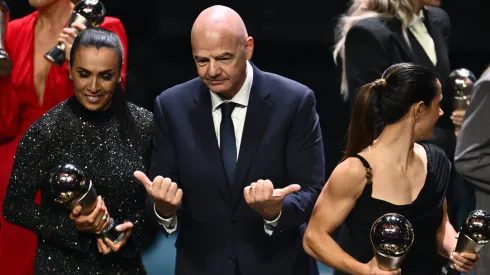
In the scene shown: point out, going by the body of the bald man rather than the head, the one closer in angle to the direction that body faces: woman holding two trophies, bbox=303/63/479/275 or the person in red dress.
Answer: the woman holding two trophies

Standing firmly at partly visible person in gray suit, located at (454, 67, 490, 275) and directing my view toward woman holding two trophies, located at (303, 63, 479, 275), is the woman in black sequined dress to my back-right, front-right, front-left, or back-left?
front-right

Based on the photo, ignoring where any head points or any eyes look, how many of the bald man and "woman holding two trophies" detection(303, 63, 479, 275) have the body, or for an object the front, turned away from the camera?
0

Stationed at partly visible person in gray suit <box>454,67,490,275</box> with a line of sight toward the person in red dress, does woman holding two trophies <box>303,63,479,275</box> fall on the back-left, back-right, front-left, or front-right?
front-left

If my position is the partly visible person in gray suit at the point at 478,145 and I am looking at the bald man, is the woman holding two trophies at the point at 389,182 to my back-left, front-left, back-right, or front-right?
front-left

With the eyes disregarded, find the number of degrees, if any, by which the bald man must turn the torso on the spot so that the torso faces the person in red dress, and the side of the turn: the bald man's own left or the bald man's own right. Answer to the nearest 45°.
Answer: approximately 135° to the bald man's own right

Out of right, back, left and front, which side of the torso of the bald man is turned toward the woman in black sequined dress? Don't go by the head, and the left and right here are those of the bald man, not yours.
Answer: right

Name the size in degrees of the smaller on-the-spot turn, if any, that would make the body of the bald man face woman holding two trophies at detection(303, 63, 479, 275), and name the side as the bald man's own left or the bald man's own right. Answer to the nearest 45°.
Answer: approximately 90° to the bald man's own left

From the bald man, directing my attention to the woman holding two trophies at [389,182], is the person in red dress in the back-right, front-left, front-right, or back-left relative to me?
back-left

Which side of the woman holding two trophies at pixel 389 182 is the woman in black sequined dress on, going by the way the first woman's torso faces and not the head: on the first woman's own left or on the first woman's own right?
on the first woman's own right

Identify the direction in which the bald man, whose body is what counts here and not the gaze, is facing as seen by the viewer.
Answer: toward the camera

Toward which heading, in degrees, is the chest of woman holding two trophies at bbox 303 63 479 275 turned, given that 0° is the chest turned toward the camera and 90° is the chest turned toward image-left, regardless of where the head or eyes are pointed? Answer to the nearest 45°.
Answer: approximately 315°

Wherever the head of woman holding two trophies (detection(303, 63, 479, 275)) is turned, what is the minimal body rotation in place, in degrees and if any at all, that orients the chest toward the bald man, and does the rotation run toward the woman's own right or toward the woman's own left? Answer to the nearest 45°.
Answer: approximately 135° to the woman's own right
